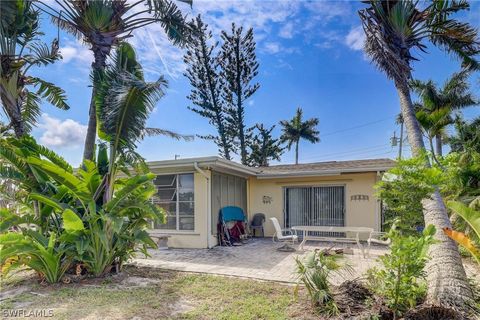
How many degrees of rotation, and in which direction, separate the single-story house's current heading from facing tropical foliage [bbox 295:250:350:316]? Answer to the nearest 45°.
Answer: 0° — it already faces it

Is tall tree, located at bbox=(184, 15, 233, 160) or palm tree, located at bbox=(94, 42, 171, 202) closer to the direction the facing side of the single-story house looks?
the palm tree

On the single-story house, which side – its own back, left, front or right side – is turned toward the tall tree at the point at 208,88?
back

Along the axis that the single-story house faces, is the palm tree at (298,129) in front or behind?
behind

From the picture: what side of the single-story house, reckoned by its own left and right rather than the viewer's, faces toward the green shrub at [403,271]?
front

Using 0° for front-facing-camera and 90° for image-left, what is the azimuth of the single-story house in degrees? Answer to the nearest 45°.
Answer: approximately 0°

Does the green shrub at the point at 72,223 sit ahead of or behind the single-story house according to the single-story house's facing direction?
ahead

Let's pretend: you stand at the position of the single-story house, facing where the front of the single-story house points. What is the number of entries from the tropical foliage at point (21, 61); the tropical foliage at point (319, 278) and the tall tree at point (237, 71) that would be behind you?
1
